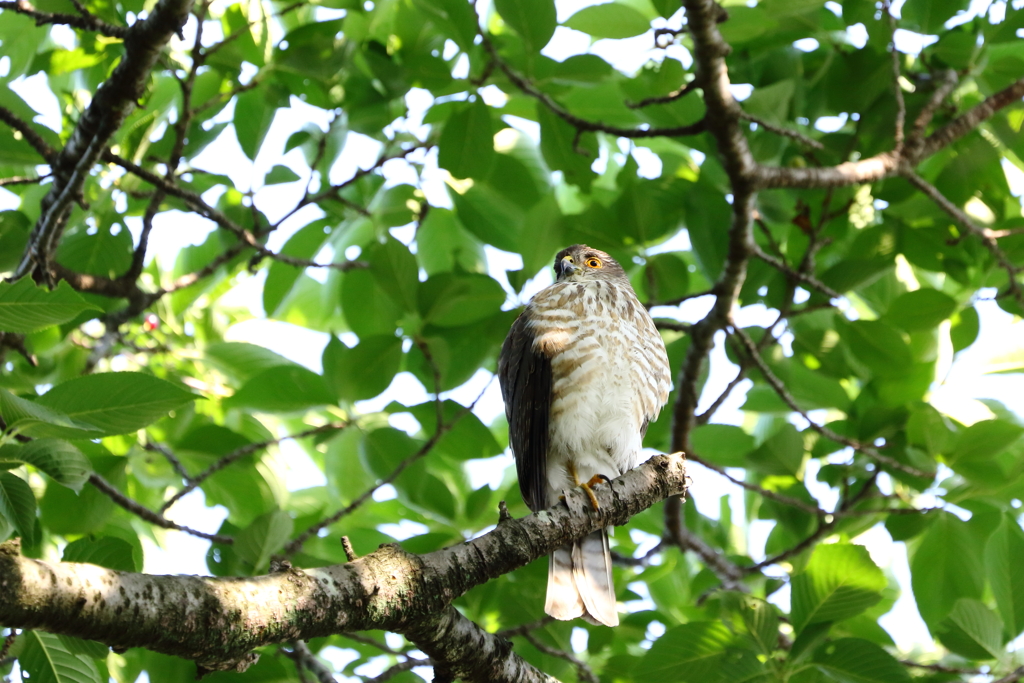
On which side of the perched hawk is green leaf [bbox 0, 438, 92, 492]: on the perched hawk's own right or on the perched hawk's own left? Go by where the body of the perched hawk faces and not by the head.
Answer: on the perched hawk's own right

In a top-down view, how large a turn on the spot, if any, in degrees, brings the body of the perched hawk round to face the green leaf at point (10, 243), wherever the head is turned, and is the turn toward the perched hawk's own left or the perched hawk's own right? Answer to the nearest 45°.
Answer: approximately 90° to the perched hawk's own right

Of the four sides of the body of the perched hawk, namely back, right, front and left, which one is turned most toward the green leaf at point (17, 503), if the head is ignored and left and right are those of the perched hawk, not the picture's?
right

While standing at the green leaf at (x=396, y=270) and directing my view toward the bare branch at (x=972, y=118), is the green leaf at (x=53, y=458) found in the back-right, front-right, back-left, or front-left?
back-right

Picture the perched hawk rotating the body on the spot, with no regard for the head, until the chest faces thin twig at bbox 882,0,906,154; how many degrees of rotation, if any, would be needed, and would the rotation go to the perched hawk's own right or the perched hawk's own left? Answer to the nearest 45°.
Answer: approximately 45° to the perched hawk's own left

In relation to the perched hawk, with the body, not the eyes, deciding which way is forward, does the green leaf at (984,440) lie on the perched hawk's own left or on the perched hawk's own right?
on the perched hawk's own left

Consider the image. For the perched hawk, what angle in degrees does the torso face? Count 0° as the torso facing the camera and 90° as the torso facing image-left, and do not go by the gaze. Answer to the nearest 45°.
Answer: approximately 315°

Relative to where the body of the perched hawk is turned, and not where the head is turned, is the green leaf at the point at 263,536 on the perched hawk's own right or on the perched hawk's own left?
on the perched hawk's own right
